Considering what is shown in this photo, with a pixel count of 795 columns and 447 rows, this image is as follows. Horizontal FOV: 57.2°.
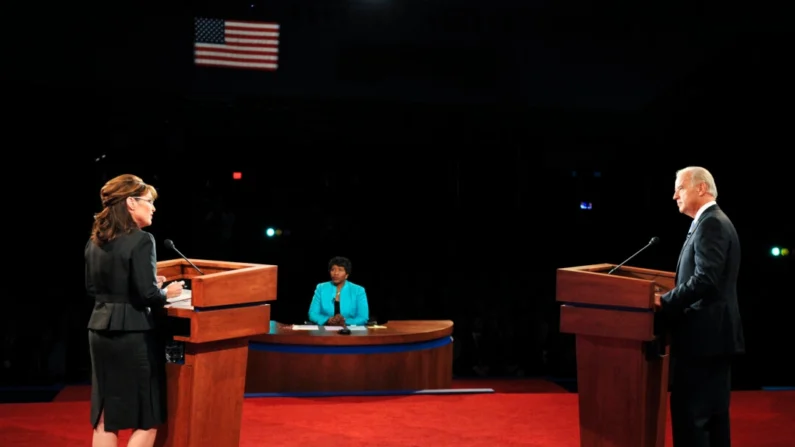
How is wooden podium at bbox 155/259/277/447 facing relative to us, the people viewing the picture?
facing away from the viewer and to the right of the viewer

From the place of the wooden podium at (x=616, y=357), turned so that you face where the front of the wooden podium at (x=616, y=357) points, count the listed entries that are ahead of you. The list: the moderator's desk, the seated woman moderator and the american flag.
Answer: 3

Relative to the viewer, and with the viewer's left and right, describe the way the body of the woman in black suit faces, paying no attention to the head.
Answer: facing away from the viewer and to the right of the viewer

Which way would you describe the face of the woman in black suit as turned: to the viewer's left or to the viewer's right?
to the viewer's right

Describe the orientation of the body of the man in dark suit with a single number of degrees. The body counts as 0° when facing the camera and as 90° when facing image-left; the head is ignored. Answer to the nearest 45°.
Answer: approximately 90°

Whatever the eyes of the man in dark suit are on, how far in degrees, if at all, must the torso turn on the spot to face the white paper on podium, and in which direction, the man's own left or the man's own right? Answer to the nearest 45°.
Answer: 0° — they already face it

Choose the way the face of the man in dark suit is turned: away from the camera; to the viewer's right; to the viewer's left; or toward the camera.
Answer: to the viewer's left
